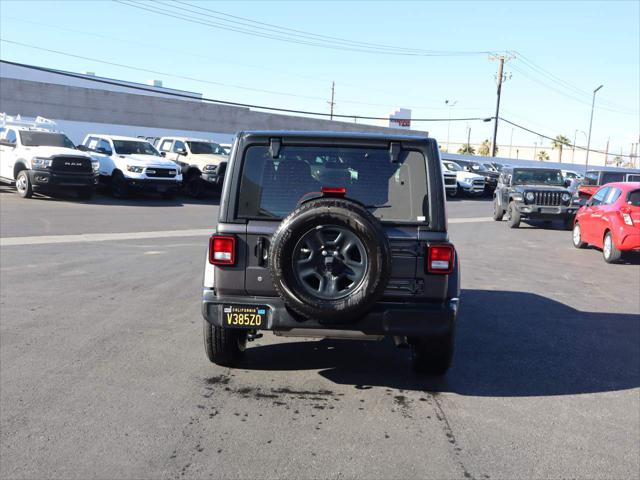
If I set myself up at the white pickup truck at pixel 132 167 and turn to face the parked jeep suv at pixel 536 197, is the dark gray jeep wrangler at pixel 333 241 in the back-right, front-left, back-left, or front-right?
front-right

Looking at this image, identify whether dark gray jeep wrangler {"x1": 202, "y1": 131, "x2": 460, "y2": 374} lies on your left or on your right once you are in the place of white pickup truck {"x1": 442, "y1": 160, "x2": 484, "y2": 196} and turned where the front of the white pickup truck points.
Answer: on your right

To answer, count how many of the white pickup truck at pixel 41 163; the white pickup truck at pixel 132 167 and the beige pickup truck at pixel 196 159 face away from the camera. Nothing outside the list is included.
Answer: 0

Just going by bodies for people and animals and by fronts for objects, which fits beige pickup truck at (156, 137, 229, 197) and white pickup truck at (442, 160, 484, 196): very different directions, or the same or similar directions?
same or similar directions

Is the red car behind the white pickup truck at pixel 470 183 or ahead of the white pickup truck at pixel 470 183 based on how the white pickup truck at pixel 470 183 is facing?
ahead

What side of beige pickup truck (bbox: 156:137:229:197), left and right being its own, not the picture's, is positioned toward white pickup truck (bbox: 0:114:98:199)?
right

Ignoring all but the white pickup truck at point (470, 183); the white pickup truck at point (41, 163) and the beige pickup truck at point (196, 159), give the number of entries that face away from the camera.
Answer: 0

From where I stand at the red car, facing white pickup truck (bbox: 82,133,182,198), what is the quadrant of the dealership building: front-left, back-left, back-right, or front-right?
front-right

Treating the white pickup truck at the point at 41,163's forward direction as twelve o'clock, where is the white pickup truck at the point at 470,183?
the white pickup truck at the point at 470,183 is roughly at 10 o'clock from the white pickup truck at the point at 41,163.

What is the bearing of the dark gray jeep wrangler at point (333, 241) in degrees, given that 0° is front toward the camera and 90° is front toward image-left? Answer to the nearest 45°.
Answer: approximately 180°

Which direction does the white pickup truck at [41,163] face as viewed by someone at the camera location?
facing the viewer and to the right of the viewer

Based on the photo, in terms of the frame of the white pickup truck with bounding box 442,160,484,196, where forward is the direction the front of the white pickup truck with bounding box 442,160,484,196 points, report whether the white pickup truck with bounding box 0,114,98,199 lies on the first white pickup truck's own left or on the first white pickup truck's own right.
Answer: on the first white pickup truck's own right

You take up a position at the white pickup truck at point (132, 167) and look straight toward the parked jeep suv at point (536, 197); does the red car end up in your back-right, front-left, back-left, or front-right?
front-right

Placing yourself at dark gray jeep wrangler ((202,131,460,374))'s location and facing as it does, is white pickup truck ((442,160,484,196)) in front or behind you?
in front

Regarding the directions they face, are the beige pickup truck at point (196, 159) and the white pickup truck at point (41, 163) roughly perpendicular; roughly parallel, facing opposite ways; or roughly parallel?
roughly parallel

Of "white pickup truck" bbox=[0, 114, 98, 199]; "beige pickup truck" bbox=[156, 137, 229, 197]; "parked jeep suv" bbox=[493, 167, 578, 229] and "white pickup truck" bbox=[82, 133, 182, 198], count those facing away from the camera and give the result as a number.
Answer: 0

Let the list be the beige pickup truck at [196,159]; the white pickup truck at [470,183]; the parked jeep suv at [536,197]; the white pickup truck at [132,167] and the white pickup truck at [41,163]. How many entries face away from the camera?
0

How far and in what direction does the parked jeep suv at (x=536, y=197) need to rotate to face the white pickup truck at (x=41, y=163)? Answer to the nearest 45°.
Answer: approximately 135° to its right

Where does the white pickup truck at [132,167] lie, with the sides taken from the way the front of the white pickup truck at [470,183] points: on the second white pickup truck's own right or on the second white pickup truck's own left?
on the second white pickup truck's own right
